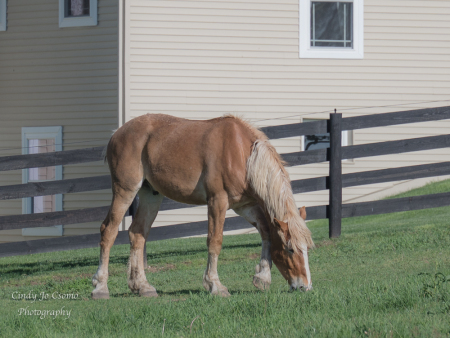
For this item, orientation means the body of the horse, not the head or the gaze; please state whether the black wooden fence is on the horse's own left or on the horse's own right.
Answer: on the horse's own left

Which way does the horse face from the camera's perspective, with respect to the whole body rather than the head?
to the viewer's right

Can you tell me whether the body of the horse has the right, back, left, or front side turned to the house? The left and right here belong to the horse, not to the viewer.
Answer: left

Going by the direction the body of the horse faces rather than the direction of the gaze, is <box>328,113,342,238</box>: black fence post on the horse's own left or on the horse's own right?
on the horse's own left
